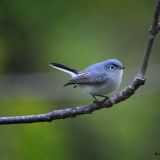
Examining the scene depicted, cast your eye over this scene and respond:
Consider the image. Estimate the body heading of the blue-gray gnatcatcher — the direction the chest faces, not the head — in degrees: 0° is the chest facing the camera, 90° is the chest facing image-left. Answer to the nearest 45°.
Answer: approximately 270°
